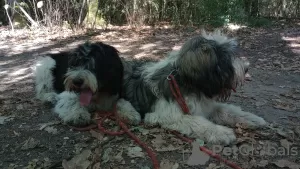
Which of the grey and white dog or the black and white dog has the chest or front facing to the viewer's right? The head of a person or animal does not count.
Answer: the grey and white dog

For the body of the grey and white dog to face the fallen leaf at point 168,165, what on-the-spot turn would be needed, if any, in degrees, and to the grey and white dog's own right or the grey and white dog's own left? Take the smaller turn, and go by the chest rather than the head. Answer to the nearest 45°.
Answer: approximately 90° to the grey and white dog's own right

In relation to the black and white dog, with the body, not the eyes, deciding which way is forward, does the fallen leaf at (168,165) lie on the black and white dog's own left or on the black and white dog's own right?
on the black and white dog's own left

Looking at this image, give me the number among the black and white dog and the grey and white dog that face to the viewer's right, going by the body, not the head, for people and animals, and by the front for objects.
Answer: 1

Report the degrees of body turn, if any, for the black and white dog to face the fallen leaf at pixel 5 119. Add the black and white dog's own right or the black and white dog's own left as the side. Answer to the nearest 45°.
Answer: approximately 90° to the black and white dog's own right

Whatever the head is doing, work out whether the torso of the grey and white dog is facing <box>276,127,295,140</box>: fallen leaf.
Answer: yes

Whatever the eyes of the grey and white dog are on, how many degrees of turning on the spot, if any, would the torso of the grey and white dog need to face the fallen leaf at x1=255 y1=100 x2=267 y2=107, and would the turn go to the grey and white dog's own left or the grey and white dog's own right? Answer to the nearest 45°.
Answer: approximately 45° to the grey and white dog's own left

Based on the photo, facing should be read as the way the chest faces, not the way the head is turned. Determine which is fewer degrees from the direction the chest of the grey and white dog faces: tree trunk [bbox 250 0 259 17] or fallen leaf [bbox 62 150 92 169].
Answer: the tree trunk

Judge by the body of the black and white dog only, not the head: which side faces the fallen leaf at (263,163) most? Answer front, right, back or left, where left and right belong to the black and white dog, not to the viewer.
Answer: front

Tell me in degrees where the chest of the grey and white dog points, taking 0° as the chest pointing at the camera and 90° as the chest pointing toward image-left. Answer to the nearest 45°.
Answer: approximately 270°

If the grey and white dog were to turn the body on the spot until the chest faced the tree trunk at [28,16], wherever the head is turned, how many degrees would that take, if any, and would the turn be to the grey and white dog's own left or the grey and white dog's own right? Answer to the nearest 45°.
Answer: approximately 135° to the grey and white dog's own left

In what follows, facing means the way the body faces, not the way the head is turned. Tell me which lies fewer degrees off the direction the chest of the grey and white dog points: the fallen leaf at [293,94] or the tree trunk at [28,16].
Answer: the fallen leaf
